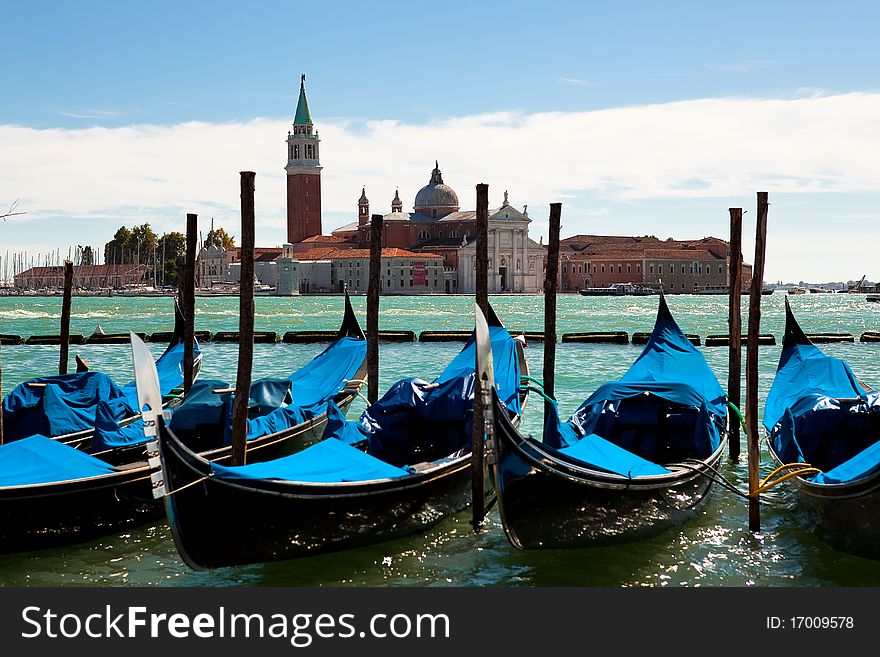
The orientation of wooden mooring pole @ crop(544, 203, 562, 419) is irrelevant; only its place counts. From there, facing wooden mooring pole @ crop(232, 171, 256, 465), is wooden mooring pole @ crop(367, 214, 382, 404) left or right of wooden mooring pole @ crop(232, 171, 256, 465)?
right

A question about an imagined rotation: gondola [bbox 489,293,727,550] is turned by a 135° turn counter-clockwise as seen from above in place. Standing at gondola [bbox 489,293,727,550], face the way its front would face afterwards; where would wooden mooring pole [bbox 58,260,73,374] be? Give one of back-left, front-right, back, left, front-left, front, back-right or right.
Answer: back-left

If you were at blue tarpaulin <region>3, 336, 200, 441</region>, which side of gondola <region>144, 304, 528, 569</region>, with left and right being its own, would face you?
right

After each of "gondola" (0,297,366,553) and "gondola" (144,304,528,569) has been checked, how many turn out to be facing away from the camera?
0

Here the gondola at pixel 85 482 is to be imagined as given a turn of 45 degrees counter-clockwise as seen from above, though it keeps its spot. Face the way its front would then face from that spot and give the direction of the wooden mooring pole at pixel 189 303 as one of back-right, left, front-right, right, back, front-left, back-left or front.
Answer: back

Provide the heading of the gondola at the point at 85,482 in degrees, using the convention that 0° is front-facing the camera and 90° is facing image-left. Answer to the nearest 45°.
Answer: approximately 45°

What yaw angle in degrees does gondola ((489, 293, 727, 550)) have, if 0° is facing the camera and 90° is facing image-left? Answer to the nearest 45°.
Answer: approximately 45°

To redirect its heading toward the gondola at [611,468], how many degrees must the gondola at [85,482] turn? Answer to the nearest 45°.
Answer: approximately 135° to its left

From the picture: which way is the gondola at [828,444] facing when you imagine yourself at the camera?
facing the viewer and to the right of the viewer

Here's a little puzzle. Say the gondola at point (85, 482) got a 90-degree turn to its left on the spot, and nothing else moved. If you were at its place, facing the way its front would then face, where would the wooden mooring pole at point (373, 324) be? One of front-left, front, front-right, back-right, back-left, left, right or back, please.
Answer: left
